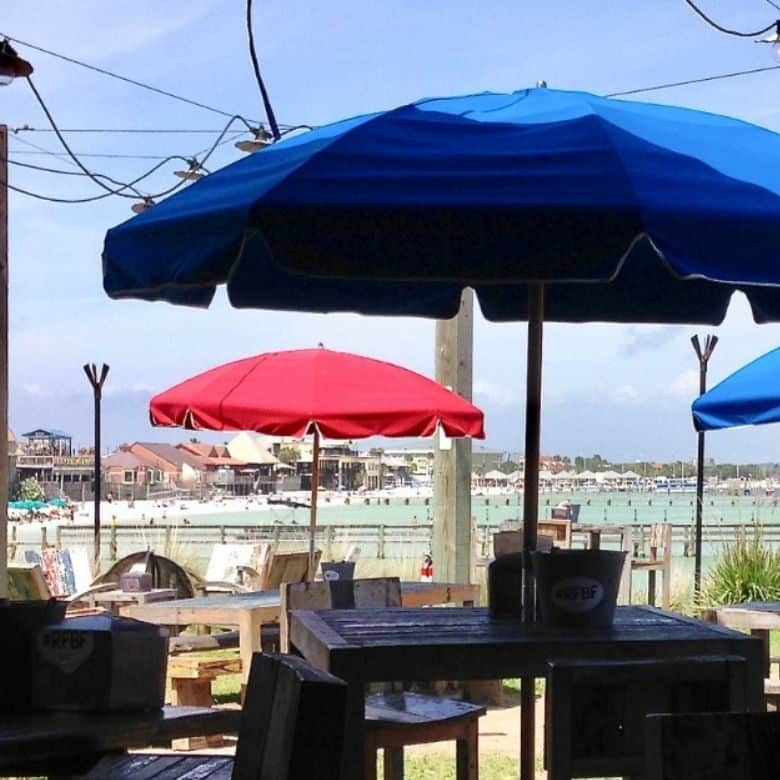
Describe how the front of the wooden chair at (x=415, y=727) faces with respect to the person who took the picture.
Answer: facing the viewer and to the right of the viewer

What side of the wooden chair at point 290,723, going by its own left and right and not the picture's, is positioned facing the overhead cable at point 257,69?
right

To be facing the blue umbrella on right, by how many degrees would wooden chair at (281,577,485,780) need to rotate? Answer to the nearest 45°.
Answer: approximately 90° to its left

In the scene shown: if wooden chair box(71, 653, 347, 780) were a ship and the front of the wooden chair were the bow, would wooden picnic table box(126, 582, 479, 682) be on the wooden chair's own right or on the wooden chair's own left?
on the wooden chair's own right

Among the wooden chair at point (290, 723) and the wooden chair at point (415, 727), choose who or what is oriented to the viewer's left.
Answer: the wooden chair at point (290, 723)

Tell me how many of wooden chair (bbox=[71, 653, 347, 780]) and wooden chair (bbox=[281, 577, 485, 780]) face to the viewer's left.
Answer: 1

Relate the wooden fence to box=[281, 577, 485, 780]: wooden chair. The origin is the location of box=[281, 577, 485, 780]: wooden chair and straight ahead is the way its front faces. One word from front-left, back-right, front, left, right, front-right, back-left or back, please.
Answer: back-left

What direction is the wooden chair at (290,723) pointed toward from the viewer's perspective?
to the viewer's left
